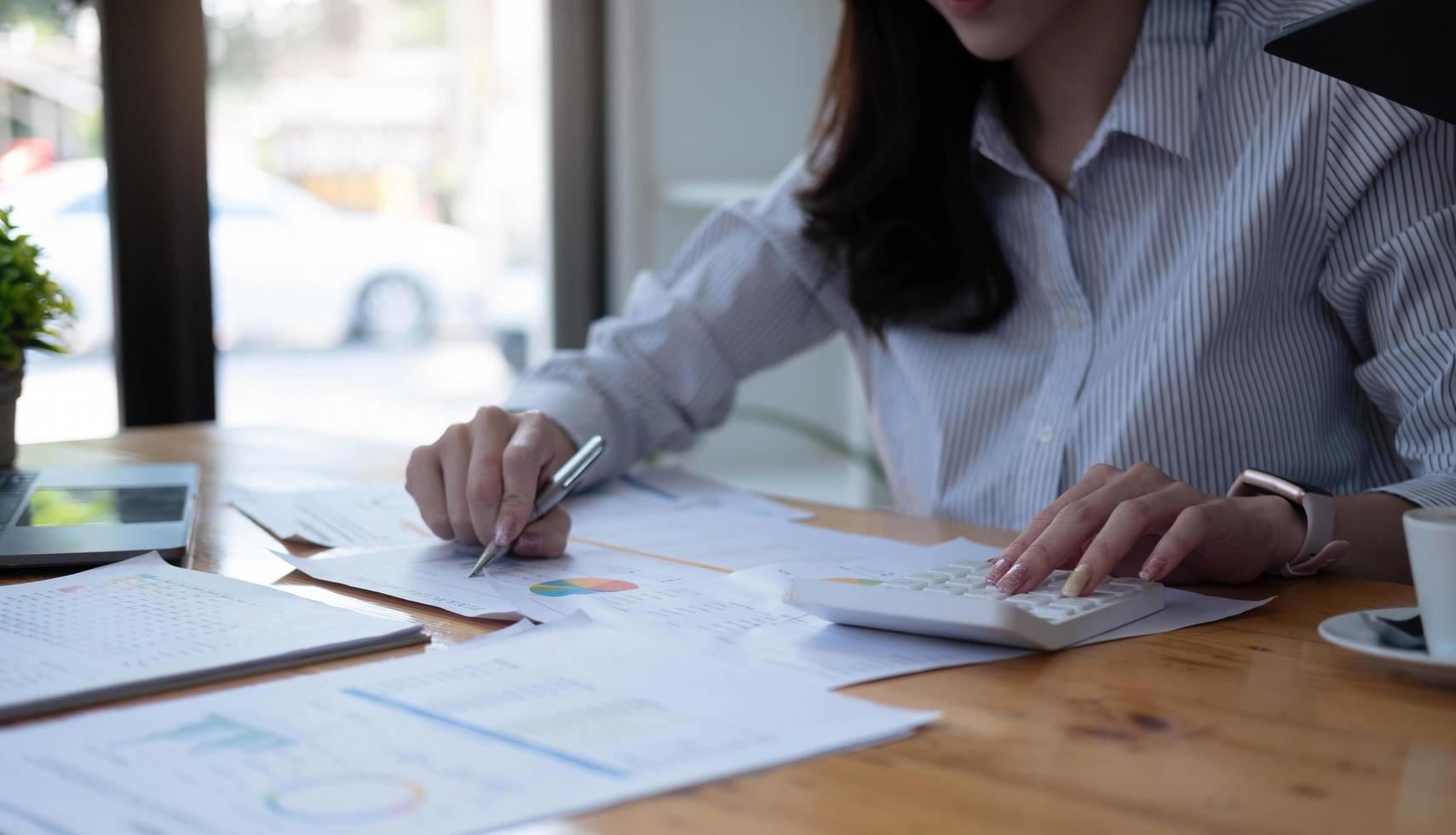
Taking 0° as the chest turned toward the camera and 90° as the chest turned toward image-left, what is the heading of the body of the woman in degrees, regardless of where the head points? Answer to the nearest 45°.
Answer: approximately 45°

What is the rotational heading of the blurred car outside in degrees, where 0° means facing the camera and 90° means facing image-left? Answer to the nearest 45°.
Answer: approximately 270°

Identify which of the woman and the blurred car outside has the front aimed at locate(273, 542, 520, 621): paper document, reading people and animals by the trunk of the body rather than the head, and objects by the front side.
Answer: the woman

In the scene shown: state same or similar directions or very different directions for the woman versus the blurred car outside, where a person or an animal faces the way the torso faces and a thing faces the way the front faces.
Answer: very different directions
